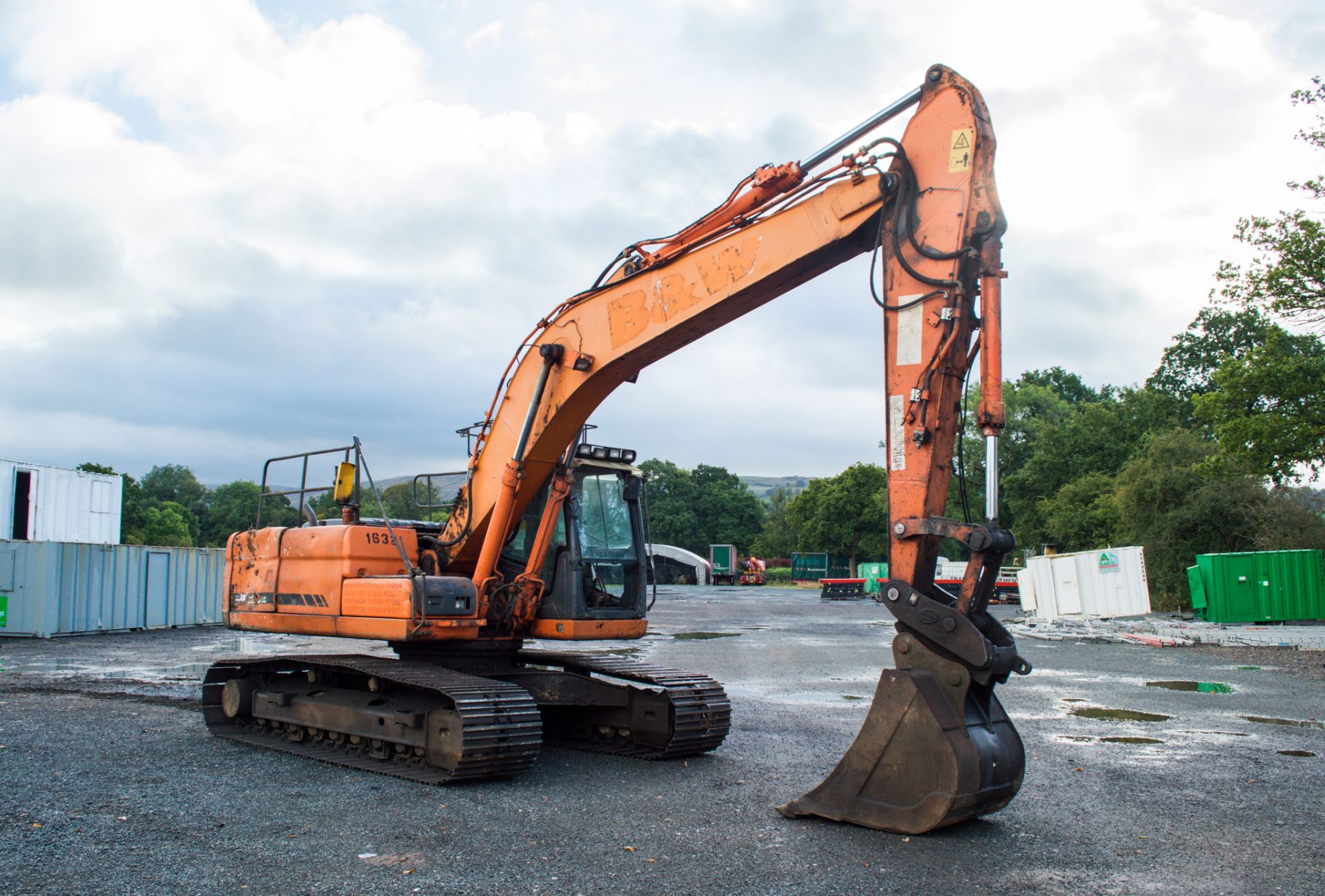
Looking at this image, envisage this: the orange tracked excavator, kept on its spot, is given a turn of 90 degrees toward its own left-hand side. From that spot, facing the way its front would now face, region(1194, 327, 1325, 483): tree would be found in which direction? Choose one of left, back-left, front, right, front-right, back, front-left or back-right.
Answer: front

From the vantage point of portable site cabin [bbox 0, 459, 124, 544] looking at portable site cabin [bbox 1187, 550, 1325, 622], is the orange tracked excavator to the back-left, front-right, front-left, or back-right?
front-right

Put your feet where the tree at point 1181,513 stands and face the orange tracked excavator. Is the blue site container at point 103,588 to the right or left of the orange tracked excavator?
right

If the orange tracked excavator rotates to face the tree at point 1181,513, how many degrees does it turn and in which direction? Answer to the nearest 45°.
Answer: approximately 90° to its left

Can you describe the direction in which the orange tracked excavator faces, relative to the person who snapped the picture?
facing the viewer and to the right of the viewer

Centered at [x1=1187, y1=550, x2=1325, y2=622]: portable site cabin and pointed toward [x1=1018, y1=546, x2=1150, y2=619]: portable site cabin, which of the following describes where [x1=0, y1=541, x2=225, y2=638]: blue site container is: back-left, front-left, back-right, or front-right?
front-left

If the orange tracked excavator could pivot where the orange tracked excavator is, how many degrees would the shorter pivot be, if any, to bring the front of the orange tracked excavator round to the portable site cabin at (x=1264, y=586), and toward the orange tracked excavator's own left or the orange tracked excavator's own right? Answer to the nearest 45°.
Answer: approximately 90° to the orange tracked excavator's own left

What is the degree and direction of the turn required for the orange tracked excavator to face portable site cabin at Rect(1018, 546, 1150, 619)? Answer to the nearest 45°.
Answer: approximately 90° to its left

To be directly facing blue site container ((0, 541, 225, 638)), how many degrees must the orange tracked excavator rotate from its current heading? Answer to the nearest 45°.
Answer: approximately 180°

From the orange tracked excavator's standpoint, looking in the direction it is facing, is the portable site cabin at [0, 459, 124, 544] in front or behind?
behind

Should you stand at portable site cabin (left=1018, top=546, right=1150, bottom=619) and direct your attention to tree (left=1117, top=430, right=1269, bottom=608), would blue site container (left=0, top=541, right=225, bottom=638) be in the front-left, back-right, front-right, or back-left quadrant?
back-left
